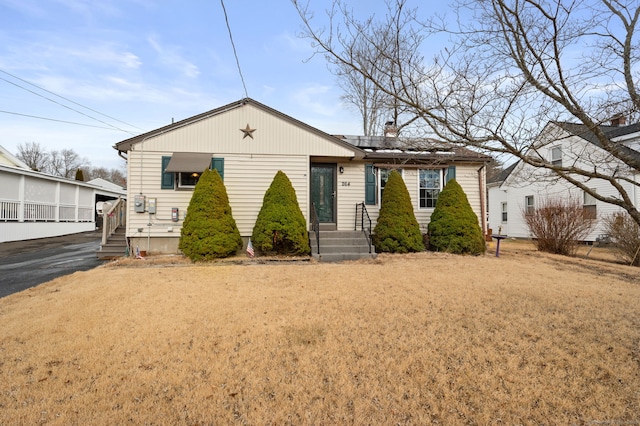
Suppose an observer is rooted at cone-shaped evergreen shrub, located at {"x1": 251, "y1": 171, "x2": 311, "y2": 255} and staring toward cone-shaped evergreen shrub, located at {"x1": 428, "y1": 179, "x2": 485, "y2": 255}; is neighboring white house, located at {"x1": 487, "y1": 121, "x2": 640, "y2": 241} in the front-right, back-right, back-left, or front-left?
front-left

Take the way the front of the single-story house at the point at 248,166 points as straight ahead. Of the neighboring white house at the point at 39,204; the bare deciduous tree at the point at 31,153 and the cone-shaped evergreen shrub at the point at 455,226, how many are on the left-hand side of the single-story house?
1

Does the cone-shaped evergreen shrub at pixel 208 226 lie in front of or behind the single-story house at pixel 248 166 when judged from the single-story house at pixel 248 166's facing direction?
in front

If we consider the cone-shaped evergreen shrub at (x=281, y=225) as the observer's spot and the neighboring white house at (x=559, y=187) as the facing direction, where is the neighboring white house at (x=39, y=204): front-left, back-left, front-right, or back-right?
back-left

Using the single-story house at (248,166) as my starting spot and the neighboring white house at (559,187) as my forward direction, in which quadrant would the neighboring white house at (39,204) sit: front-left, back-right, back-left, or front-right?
back-left

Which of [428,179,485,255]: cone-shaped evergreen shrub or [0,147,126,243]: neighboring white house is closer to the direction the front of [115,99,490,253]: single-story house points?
the cone-shaped evergreen shrub

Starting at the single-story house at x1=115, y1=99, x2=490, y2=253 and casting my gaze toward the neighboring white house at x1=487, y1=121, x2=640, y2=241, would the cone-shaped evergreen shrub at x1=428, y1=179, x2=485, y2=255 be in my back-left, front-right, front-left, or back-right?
front-right

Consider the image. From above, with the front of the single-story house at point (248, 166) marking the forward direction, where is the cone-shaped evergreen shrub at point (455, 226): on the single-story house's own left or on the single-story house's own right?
on the single-story house's own left

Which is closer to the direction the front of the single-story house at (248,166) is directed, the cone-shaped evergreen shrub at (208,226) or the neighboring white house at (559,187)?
the cone-shaped evergreen shrub

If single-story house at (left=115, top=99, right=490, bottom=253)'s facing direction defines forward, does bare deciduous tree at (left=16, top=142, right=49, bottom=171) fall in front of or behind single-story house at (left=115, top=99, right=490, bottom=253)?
behind

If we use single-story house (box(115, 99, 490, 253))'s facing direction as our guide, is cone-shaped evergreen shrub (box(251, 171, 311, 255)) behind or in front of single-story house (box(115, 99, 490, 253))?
in front

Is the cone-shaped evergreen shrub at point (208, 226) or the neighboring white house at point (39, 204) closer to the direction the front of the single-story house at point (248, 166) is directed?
the cone-shaped evergreen shrub

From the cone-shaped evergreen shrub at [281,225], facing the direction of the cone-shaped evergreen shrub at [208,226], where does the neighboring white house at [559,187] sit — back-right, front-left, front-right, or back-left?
back-right

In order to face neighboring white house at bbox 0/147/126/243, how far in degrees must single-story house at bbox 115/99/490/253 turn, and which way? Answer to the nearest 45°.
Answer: approximately 135° to its right

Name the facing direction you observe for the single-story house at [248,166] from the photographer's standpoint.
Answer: facing the viewer
